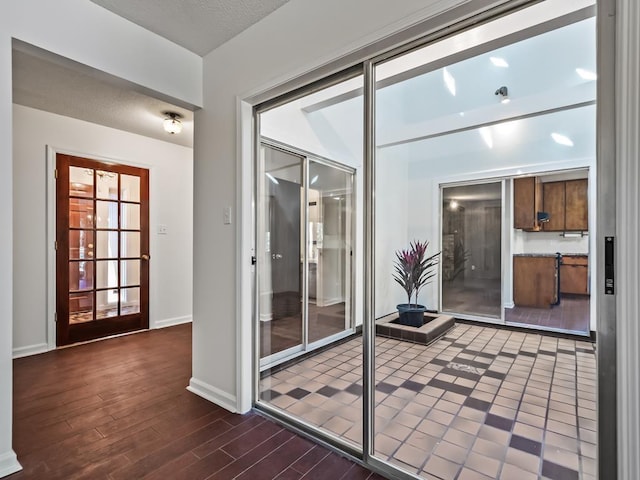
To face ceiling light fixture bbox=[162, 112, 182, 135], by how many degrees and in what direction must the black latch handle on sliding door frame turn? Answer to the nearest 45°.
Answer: approximately 90° to its right

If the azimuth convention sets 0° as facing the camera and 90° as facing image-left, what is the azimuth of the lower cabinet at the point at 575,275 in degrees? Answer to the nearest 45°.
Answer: approximately 0°

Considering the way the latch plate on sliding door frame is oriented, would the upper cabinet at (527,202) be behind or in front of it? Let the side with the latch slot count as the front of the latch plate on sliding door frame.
behind

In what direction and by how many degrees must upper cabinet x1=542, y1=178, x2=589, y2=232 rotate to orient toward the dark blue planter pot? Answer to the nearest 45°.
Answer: approximately 90° to its right

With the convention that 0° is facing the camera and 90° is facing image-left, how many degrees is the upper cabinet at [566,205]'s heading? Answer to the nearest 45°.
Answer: approximately 0°
